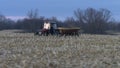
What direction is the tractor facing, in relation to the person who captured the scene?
facing to the left of the viewer
